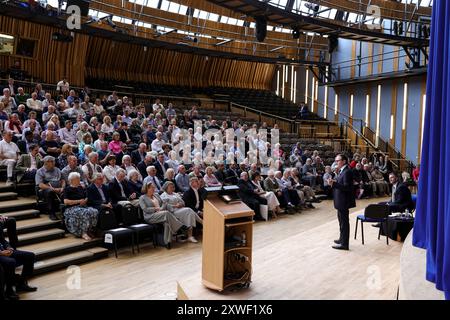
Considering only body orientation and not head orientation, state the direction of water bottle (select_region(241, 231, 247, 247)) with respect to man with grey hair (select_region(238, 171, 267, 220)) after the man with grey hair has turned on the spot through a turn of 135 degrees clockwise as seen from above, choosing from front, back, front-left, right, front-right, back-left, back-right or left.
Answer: left

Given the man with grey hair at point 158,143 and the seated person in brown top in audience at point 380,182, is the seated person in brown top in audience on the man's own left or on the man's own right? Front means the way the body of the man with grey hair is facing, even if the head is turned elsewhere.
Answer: on the man's own left

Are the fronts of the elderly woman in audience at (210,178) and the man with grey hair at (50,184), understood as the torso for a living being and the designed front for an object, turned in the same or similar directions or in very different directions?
same or similar directions

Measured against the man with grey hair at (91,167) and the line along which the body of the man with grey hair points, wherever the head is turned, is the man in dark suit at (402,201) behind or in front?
in front

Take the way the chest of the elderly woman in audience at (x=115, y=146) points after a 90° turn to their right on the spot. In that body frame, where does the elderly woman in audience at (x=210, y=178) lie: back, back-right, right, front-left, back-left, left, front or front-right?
back-left

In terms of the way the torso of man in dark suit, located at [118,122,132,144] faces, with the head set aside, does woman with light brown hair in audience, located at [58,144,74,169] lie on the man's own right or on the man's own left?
on the man's own right

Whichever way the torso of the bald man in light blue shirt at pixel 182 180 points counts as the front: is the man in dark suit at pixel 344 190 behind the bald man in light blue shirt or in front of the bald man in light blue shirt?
in front
